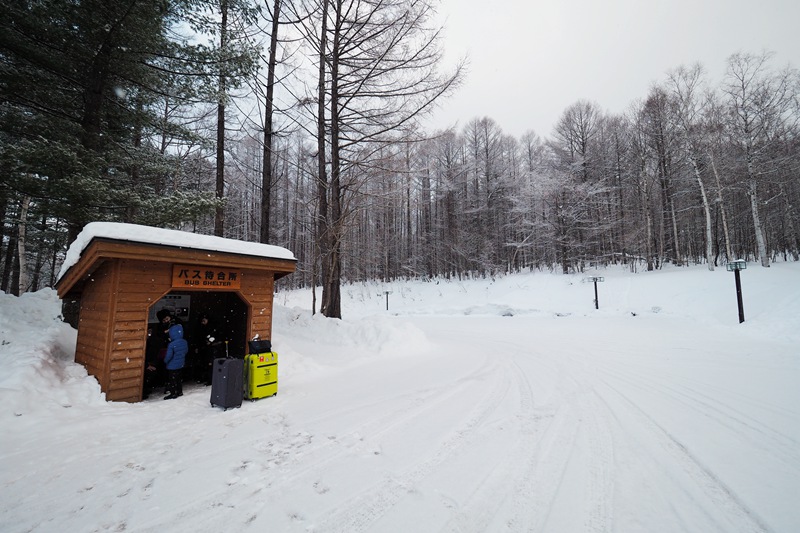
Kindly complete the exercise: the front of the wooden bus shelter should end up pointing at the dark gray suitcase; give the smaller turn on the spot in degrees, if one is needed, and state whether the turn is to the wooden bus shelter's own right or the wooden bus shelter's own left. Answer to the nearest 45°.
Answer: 0° — it already faces it

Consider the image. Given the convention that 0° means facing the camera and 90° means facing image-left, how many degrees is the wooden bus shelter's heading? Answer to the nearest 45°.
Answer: approximately 315°

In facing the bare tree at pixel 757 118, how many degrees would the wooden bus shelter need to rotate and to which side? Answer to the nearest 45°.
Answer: approximately 45° to its left
